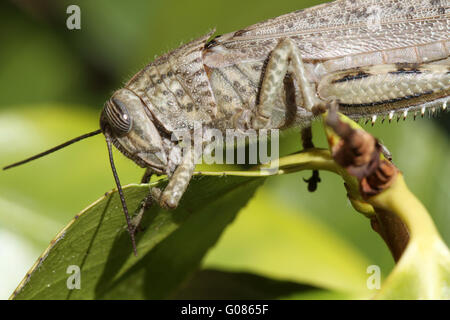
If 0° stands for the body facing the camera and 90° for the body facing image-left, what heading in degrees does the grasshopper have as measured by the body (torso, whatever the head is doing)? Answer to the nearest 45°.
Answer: approximately 90°
